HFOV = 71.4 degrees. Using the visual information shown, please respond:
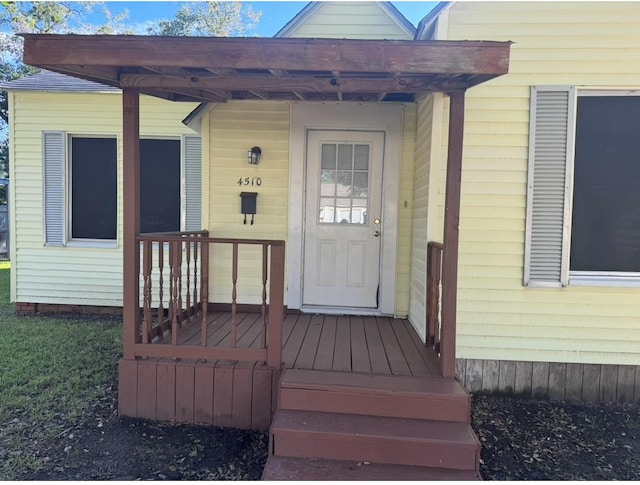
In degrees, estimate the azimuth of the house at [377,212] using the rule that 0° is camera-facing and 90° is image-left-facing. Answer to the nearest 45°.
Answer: approximately 0°

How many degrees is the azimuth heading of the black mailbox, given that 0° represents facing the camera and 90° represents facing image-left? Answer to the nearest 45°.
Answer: approximately 0°
